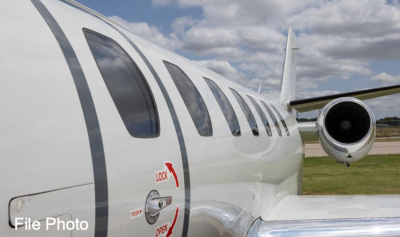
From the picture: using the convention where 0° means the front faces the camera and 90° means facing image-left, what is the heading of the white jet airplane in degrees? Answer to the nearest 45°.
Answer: approximately 45°
